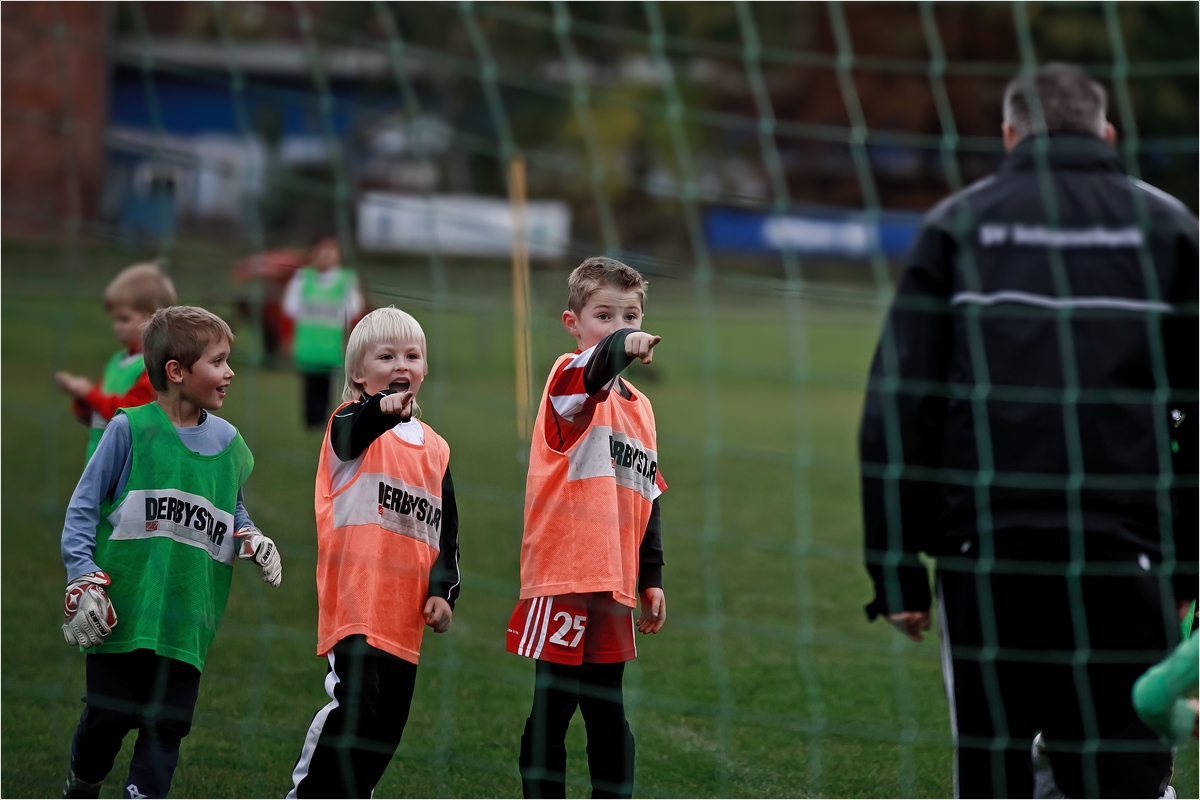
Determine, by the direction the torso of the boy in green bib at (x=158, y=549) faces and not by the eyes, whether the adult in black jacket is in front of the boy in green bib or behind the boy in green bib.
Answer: in front

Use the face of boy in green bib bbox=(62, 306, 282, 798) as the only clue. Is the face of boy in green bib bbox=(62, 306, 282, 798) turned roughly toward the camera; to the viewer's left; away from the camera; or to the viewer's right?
to the viewer's right

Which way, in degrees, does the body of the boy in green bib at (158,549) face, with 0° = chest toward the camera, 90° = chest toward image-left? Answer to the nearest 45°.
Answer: approximately 315°

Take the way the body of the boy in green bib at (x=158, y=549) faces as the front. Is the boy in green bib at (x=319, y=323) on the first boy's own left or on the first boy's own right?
on the first boy's own left

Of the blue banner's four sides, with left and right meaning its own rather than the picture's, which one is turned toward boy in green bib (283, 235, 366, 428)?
front

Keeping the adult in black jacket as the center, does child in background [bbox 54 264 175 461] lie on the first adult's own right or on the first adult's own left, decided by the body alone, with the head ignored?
on the first adult's own left

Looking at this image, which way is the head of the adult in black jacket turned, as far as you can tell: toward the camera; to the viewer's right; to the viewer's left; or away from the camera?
away from the camera

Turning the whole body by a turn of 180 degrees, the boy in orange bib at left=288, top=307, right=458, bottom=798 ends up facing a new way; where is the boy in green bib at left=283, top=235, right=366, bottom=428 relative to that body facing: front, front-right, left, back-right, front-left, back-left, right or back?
front-right

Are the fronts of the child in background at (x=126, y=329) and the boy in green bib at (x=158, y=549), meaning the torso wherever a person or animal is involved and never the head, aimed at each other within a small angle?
no

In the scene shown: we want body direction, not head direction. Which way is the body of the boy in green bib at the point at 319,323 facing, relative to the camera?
toward the camera

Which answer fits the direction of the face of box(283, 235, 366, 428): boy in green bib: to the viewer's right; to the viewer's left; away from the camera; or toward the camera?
toward the camera

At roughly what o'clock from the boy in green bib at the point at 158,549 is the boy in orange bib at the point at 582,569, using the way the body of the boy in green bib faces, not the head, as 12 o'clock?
The boy in orange bib is roughly at 11 o'clock from the boy in green bib.

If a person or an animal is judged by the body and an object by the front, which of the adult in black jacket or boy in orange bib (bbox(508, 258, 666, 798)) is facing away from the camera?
the adult in black jacket

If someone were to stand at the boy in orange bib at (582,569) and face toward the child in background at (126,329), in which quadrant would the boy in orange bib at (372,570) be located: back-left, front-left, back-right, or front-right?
front-left

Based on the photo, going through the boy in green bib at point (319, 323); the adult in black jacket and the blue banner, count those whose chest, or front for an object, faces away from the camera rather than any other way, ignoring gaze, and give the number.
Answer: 1

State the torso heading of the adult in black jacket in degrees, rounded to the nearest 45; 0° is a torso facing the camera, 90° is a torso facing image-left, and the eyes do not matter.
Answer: approximately 180°

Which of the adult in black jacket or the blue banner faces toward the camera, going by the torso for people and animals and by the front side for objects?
the blue banner

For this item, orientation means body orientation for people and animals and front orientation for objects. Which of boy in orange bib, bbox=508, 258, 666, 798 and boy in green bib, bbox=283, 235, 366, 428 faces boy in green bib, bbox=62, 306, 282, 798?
boy in green bib, bbox=283, 235, 366, 428
